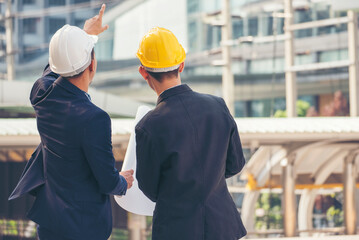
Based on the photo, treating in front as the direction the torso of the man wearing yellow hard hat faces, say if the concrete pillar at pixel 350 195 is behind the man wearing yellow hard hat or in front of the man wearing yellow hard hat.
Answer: in front

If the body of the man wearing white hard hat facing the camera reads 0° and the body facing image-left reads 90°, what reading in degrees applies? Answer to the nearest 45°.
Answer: approximately 225°

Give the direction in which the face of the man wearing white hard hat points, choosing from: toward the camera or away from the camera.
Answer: away from the camera

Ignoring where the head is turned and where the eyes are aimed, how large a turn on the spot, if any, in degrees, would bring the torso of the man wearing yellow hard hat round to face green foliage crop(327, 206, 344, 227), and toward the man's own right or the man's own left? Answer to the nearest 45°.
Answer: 0° — they already face it

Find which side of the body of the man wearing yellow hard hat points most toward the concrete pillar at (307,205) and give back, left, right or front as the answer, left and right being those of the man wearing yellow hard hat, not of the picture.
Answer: front

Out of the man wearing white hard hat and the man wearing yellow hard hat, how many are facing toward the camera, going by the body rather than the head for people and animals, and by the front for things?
0

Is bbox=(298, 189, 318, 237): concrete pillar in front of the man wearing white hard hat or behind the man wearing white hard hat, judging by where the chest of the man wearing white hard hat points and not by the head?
in front

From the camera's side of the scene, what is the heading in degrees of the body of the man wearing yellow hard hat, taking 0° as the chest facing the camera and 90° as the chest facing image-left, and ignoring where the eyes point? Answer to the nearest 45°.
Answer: approximately 180°

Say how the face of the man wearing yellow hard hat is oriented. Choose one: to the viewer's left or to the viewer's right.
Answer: to the viewer's left

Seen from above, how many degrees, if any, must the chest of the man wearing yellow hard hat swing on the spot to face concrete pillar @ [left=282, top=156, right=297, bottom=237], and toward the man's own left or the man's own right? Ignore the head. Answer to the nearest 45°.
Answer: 0° — they already face it

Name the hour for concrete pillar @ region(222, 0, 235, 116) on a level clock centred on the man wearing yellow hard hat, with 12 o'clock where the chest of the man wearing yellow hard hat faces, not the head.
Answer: The concrete pillar is roughly at 12 o'clock from the man wearing yellow hard hat.

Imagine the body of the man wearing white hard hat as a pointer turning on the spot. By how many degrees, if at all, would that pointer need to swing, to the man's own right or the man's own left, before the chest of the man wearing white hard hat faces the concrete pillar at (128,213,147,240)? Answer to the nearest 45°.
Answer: approximately 45° to the man's own left

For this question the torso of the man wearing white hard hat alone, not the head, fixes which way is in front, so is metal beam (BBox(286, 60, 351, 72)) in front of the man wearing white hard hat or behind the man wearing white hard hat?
in front
